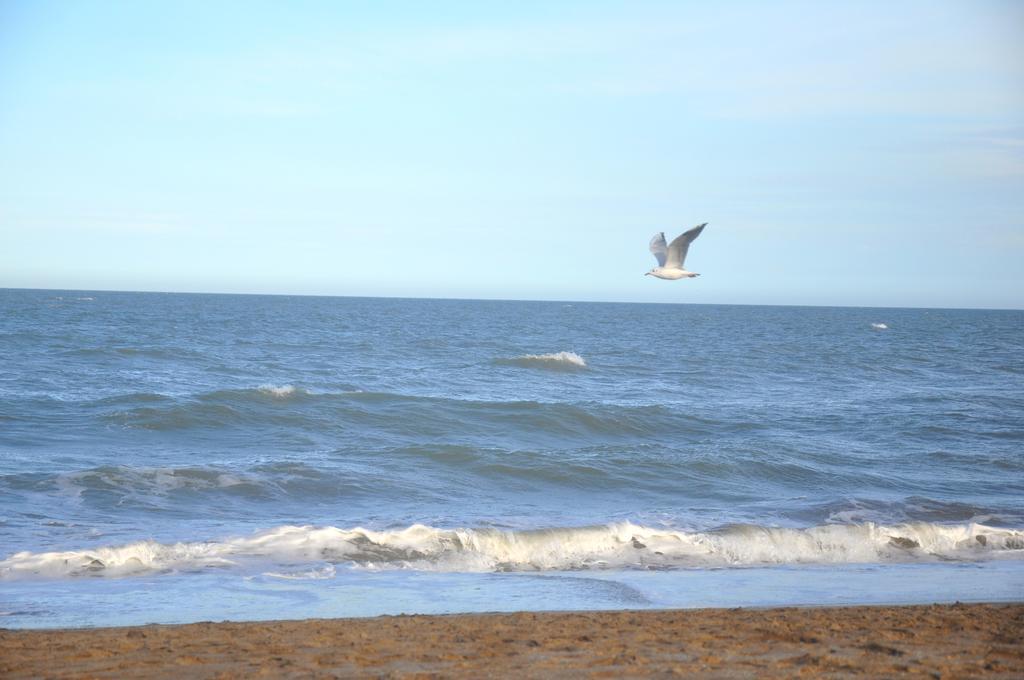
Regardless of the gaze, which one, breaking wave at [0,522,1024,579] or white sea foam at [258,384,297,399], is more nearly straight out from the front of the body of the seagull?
the white sea foam

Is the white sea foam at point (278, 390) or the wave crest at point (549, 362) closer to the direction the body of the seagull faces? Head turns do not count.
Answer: the white sea foam

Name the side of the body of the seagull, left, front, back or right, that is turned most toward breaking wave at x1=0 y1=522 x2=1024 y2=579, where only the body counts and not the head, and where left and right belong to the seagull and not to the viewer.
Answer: left

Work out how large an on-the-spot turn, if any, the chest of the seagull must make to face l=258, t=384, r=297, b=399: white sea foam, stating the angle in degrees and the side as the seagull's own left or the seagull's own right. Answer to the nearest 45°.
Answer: approximately 45° to the seagull's own right

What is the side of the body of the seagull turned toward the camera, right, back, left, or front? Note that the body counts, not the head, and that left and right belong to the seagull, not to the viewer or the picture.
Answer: left
